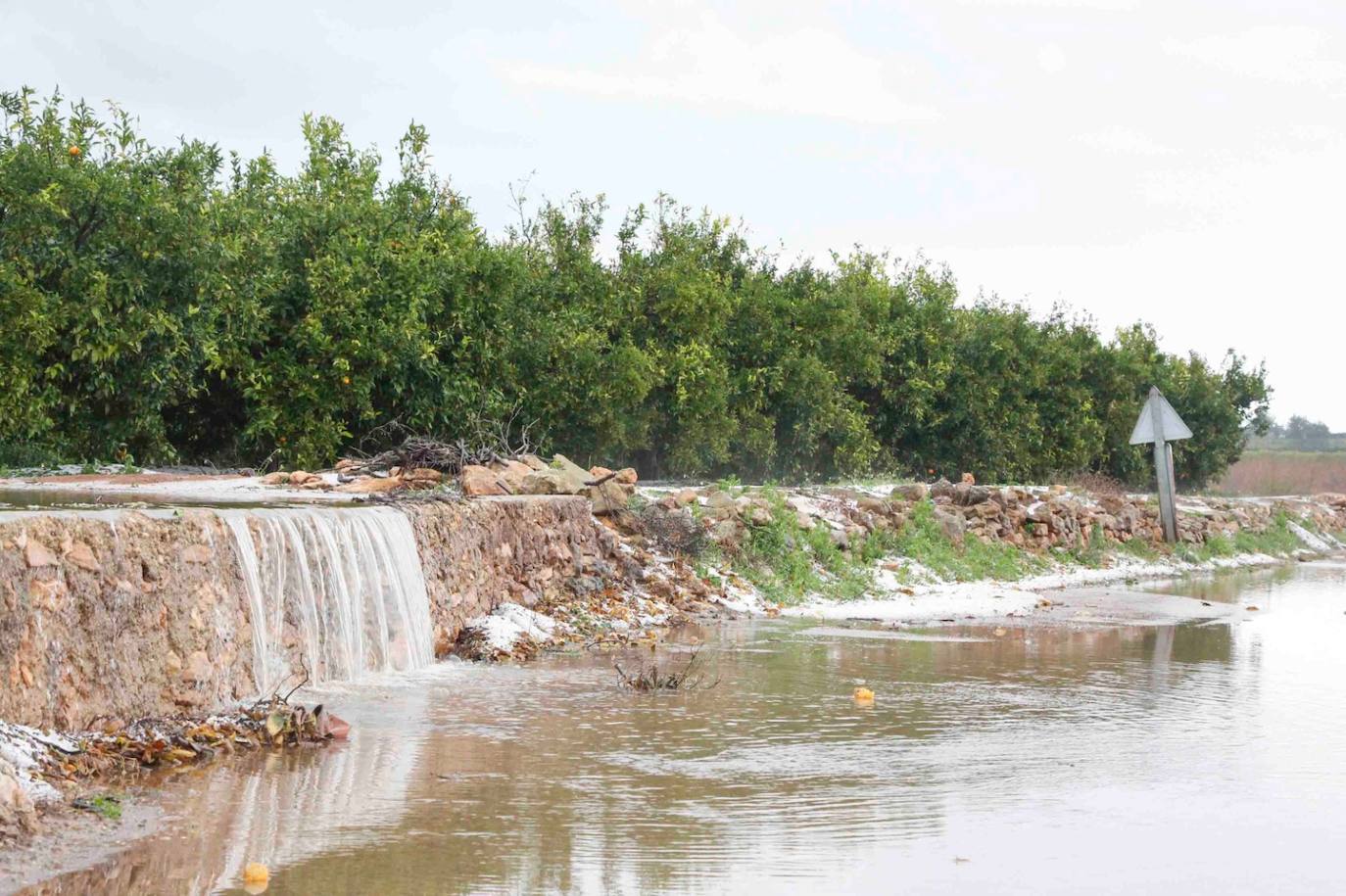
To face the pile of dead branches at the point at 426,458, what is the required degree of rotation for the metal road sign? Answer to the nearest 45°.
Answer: approximately 135° to its left

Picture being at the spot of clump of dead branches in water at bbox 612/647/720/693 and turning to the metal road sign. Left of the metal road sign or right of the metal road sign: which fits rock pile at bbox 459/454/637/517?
left

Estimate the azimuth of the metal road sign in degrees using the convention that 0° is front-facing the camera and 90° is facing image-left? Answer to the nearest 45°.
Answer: approximately 180°

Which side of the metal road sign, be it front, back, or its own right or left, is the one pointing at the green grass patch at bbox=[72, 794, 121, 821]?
back

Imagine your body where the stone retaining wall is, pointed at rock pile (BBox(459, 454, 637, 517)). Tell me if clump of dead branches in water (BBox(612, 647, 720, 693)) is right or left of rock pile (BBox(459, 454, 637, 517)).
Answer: right

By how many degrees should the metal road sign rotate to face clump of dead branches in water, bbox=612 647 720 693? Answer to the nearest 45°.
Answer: approximately 180°

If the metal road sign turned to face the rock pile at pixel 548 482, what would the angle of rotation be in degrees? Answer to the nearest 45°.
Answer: approximately 135° to its left

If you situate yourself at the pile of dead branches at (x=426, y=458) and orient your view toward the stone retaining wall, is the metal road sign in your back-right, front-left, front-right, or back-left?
back-left

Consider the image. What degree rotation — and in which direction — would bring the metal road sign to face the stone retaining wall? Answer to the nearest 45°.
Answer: approximately 180°
